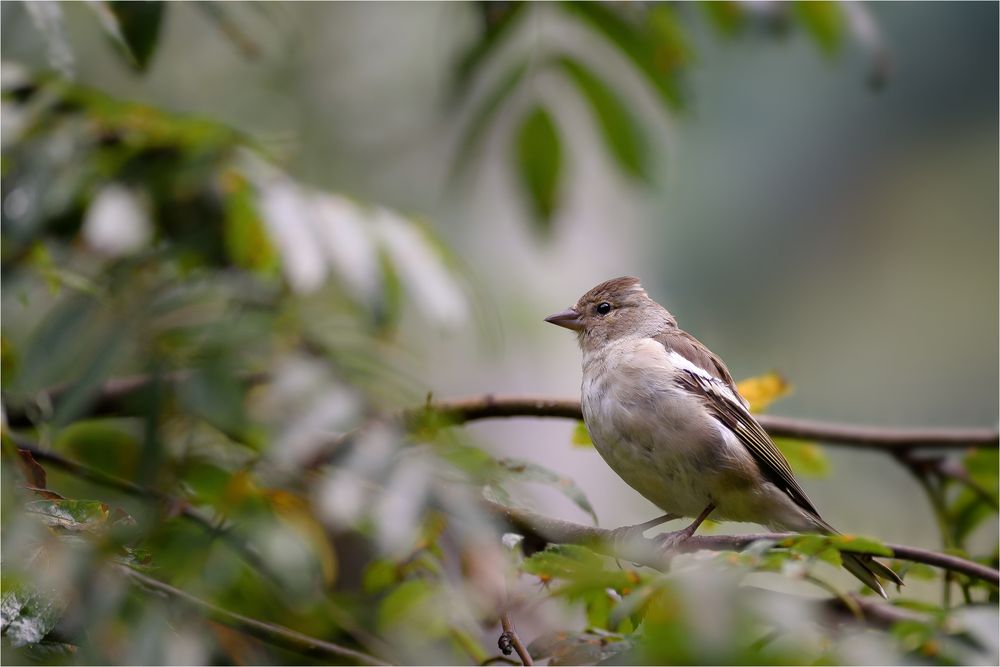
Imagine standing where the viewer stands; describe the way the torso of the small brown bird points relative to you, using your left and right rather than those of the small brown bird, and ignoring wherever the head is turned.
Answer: facing to the left of the viewer

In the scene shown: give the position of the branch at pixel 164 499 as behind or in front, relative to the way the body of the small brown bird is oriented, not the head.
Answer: in front

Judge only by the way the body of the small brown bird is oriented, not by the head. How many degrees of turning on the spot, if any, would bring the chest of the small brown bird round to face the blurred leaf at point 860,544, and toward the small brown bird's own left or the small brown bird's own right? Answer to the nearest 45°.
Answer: approximately 180°

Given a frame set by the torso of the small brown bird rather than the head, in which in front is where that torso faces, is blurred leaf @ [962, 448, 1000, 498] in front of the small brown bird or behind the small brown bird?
behind
